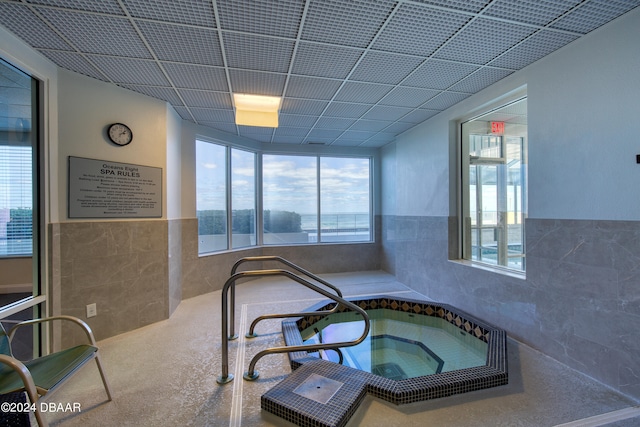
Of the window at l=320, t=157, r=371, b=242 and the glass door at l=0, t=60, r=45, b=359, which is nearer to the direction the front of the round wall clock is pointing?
the glass door

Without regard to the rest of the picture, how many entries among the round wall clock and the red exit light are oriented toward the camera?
2

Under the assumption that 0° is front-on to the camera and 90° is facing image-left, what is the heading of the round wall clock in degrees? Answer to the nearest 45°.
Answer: approximately 0°

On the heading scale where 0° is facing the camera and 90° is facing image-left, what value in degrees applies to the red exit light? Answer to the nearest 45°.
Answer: approximately 0°

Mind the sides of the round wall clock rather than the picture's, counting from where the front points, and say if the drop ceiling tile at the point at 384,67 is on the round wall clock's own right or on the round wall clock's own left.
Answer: on the round wall clock's own left

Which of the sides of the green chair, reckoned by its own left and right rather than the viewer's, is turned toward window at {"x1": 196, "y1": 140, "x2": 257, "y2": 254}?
left

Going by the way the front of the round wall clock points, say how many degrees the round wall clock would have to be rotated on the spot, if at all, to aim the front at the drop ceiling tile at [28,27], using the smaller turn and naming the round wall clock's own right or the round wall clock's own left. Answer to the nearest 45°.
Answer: approximately 45° to the round wall clock's own right

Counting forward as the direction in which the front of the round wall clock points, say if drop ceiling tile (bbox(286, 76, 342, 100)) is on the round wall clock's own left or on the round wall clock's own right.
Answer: on the round wall clock's own left
